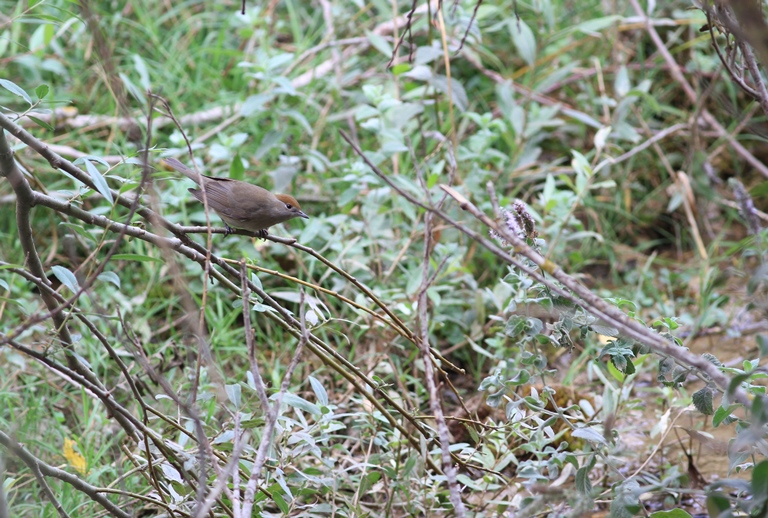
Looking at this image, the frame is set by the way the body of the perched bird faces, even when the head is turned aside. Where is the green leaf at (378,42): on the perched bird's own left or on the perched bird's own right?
on the perched bird's own left

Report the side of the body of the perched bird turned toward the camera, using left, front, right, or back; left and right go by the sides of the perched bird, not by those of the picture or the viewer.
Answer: right

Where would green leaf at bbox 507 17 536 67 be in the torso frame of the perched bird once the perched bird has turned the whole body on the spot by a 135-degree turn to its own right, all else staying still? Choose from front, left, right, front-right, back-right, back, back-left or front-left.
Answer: back

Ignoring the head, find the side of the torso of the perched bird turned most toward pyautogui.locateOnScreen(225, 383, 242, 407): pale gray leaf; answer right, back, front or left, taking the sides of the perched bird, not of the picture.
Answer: right

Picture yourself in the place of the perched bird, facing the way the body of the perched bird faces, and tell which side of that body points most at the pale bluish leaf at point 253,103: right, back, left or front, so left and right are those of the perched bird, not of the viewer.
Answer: left

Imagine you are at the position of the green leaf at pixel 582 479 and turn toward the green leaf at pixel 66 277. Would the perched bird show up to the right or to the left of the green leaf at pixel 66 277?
right

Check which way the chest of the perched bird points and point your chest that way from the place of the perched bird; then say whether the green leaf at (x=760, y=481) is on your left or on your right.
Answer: on your right
